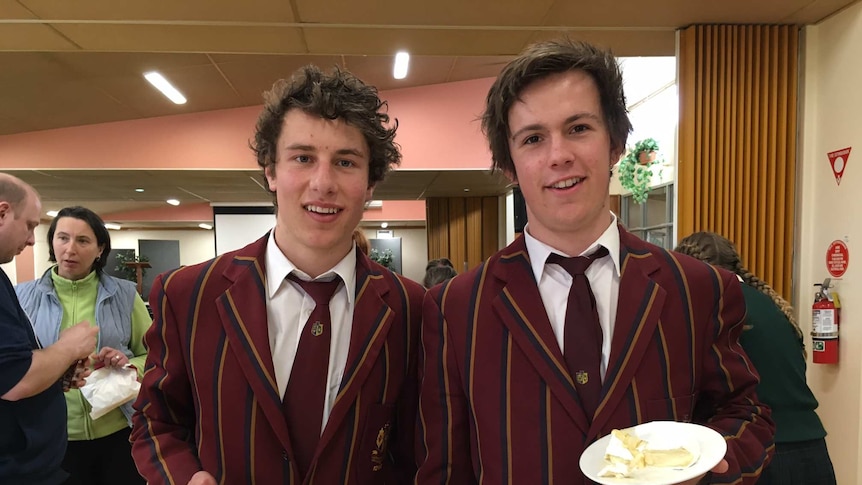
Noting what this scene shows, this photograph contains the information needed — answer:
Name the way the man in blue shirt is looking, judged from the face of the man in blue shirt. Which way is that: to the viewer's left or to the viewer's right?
to the viewer's right

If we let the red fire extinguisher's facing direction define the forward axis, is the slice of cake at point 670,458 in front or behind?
in front

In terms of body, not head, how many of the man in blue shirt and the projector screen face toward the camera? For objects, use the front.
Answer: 1

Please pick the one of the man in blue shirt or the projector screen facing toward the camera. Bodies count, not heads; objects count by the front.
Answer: the projector screen

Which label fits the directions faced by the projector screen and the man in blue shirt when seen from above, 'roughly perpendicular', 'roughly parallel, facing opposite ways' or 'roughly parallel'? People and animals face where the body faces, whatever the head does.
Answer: roughly perpendicular

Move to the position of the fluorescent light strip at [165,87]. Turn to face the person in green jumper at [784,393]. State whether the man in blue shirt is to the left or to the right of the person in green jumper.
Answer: right

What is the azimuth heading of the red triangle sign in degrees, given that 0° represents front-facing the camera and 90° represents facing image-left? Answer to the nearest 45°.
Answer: approximately 45°

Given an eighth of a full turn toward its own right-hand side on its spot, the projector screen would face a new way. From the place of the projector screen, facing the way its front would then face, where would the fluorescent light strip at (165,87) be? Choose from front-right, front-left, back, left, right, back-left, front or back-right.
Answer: front-left

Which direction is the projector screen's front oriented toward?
toward the camera

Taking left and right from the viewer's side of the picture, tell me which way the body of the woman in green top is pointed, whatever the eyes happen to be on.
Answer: facing the viewer and to the left of the viewer

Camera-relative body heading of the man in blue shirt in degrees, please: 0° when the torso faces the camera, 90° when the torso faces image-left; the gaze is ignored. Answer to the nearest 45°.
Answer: approximately 270°

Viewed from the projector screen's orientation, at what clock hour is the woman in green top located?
The woman in green top is roughly at 12 o'clock from the projector screen.
